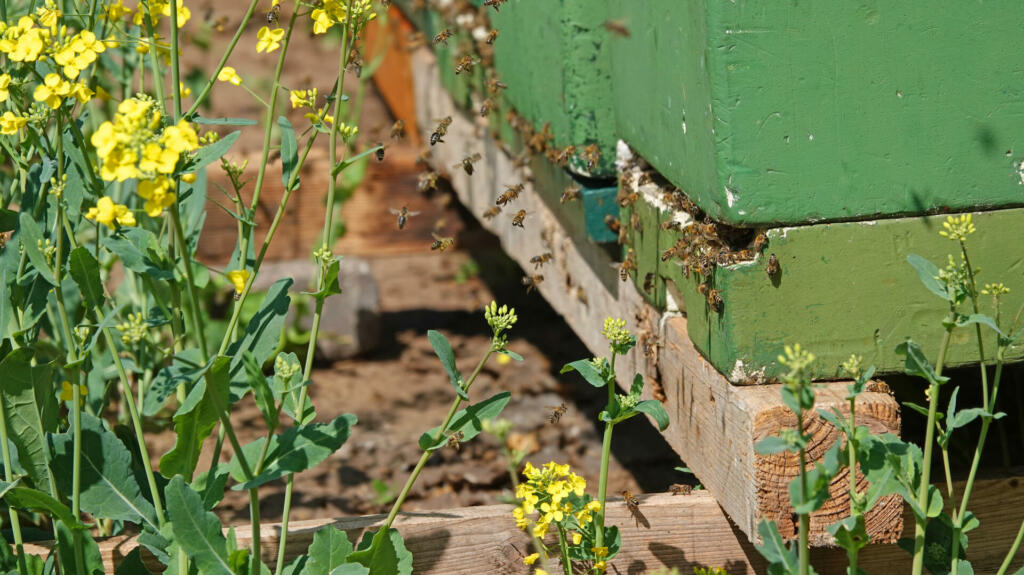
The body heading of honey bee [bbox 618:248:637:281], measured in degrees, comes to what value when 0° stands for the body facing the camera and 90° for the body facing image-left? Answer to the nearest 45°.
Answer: approximately 225°

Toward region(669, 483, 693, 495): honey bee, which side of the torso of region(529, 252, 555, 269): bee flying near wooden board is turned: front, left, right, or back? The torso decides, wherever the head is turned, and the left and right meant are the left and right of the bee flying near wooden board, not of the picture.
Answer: right

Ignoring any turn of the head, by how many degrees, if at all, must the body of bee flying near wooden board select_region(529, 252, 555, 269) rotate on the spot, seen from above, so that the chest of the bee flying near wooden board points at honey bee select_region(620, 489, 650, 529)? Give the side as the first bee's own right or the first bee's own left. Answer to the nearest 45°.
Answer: approximately 90° to the first bee's own right

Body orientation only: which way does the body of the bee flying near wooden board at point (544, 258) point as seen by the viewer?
to the viewer's right

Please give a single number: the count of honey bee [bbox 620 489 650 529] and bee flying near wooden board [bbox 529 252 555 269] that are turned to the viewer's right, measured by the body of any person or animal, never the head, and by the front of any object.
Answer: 1

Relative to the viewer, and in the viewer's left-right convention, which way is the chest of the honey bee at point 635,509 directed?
facing away from the viewer and to the left of the viewer
